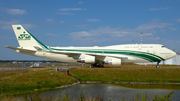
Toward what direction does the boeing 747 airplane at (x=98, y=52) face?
to the viewer's right
